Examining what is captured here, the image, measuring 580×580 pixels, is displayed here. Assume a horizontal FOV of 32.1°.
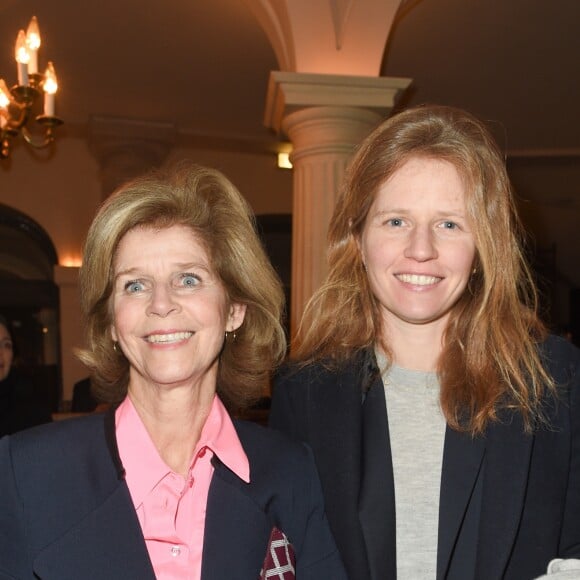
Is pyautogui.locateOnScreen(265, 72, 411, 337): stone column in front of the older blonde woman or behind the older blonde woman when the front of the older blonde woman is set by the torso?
behind

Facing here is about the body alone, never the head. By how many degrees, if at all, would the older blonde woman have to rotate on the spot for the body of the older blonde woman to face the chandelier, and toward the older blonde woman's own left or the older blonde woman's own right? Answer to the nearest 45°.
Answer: approximately 180°

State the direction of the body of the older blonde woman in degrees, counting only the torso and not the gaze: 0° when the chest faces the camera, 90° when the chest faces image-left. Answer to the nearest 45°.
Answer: approximately 0°

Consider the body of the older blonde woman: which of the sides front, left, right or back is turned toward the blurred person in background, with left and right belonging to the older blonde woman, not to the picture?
back
